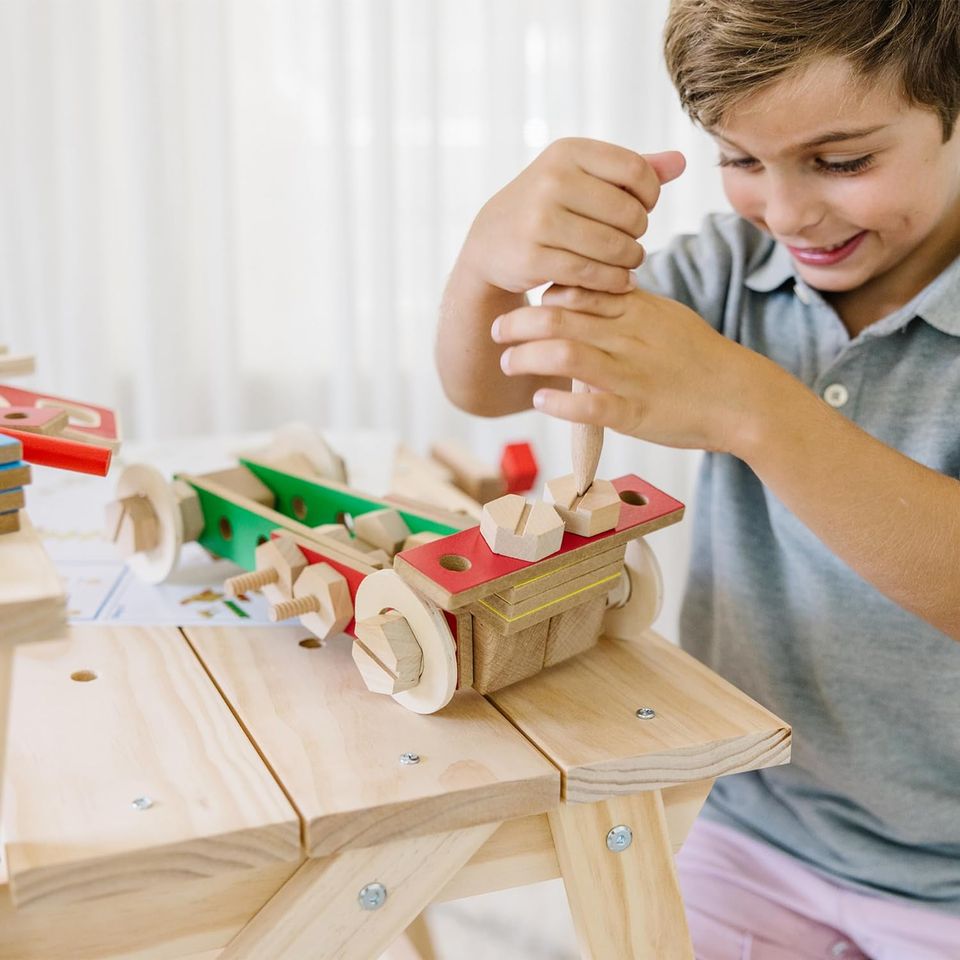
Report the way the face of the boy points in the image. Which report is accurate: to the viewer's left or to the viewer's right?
to the viewer's left

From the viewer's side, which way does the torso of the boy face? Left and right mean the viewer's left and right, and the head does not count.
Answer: facing the viewer and to the left of the viewer
